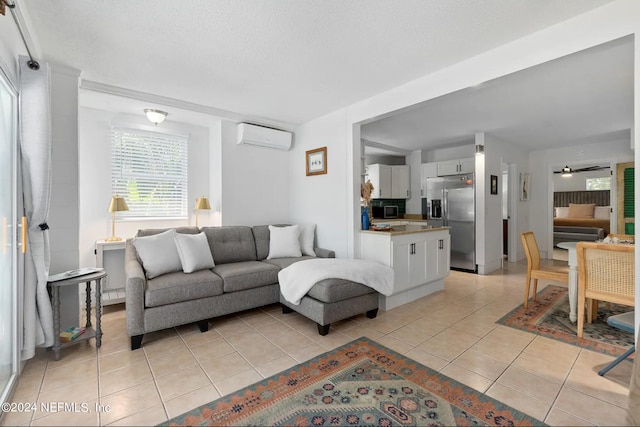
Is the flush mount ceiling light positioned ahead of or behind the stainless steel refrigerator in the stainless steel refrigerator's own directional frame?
ahead

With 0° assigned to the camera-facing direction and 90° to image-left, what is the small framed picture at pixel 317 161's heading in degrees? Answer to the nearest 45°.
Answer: approximately 45°

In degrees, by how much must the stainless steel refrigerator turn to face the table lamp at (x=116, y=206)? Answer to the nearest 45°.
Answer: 0° — it already faces it

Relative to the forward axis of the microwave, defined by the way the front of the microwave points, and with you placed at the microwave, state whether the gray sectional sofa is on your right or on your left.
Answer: on your right

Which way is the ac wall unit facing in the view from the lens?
facing the viewer and to the right of the viewer

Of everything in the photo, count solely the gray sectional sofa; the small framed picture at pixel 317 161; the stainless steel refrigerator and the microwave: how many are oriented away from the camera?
0

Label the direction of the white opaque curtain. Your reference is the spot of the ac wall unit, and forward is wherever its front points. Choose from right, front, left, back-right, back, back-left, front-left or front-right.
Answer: right

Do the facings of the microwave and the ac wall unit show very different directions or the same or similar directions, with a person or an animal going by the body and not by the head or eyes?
same or similar directions

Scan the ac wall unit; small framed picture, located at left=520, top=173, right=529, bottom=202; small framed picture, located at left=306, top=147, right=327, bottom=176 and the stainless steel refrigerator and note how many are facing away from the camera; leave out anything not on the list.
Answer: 0

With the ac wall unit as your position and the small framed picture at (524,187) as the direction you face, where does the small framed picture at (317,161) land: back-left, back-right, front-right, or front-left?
front-right

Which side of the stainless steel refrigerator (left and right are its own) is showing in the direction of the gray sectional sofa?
front

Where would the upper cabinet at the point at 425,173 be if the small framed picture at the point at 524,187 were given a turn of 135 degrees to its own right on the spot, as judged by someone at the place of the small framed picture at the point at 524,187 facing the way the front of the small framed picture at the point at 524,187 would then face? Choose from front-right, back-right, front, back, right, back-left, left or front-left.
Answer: left

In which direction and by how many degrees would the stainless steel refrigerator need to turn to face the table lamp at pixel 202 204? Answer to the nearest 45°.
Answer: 0° — it already faces it

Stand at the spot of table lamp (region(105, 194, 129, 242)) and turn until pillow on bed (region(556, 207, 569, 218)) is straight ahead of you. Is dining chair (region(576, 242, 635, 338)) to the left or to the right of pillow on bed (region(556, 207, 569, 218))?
right

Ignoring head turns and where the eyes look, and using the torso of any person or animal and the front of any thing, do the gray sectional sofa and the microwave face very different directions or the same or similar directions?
same or similar directions

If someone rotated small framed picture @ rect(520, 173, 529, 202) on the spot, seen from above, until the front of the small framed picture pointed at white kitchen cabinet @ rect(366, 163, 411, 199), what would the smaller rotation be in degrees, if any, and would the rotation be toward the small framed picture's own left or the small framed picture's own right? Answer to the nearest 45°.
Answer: approximately 45° to the small framed picture's own right
